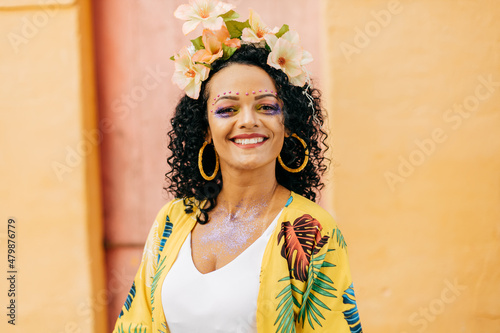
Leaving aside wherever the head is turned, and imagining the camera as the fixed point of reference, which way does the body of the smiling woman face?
toward the camera

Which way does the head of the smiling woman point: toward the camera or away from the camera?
toward the camera
